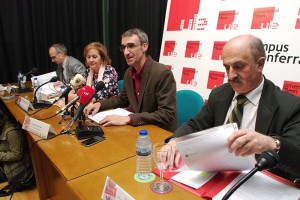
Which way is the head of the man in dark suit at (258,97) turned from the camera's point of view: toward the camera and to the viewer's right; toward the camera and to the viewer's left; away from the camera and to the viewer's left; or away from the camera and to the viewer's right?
toward the camera and to the viewer's left

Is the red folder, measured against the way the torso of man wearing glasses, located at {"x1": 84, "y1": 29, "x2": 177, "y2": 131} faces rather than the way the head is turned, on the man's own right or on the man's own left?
on the man's own left

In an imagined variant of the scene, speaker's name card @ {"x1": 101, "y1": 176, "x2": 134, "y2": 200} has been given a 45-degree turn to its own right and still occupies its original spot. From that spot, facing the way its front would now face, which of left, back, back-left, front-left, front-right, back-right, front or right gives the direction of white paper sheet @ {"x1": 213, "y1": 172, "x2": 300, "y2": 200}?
back

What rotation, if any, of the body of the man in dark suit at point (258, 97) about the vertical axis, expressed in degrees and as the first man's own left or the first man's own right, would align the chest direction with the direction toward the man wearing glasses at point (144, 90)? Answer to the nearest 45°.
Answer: approximately 90° to the first man's own right

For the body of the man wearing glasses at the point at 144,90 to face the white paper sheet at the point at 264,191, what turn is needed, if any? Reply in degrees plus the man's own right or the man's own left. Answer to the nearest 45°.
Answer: approximately 45° to the man's own left

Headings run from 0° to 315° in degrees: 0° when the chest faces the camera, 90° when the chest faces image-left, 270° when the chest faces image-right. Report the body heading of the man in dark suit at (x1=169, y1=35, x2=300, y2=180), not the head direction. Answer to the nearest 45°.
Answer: approximately 45°

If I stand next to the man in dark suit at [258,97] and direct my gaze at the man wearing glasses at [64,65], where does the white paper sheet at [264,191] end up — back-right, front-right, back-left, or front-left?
back-left

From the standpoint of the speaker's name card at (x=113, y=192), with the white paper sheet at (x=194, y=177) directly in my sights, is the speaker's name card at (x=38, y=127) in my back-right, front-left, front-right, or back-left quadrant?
back-left

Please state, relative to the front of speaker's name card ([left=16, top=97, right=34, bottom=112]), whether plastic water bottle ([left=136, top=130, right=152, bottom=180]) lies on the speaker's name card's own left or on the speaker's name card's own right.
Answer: on the speaker's name card's own left

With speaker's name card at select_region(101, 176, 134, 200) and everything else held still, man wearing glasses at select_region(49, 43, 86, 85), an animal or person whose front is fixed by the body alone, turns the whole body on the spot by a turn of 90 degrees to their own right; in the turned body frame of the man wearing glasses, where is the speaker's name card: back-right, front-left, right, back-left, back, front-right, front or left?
back-left

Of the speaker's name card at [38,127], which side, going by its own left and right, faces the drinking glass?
left

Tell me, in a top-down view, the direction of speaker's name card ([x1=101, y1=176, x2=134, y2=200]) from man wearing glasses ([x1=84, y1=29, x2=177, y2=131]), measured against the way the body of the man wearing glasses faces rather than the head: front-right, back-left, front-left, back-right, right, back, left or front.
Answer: front-left
